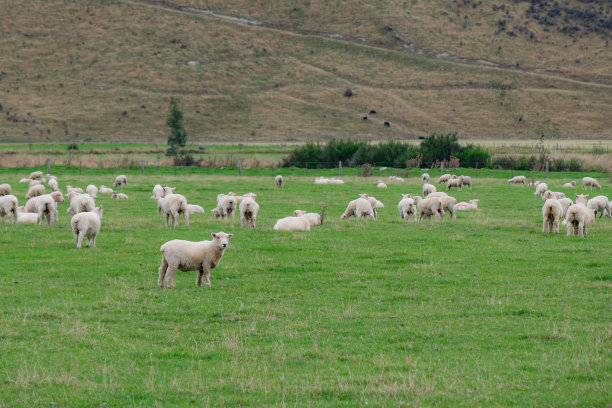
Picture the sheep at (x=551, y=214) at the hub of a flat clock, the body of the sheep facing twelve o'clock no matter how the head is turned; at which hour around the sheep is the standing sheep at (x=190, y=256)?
The standing sheep is roughly at 7 o'clock from the sheep.

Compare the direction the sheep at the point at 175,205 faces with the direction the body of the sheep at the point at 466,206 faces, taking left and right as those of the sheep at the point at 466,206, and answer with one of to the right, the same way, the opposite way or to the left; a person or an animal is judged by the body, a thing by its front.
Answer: the opposite way

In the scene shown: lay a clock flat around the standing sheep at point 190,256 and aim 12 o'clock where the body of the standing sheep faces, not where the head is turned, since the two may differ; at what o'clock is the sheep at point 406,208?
The sheep is roughly at 10 o'clock from the standing sheep.

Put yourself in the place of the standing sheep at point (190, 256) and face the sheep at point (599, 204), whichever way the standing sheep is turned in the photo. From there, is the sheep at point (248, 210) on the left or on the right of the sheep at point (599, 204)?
left

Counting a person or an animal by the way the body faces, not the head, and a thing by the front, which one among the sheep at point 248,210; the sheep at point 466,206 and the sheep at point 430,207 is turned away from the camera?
the sheep at point 248,210

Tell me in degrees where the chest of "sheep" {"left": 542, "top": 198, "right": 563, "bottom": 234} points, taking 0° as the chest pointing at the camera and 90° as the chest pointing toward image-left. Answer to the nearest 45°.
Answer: approximately 180°

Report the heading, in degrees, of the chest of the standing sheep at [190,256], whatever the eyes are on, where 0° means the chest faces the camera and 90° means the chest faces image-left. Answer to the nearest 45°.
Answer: approximately 270°

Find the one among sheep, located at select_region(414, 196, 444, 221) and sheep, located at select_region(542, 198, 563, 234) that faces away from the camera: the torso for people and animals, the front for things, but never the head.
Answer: sheep, located at select_region(542, 198, 563, 234)

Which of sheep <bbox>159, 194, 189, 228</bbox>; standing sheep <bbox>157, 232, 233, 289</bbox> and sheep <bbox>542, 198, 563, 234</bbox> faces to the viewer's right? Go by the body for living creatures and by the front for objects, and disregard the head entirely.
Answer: the standing sheep

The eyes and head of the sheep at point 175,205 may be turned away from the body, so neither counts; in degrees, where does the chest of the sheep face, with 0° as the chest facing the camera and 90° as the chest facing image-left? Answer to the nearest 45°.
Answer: approximately 135°

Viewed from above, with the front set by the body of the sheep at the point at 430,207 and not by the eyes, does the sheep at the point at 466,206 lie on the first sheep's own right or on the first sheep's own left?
on the first sheep's own right

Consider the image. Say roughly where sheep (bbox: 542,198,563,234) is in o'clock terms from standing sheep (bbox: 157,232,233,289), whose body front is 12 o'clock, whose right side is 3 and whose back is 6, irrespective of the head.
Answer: The sheep is roughly at 11 o'clock from the standing sheep.
